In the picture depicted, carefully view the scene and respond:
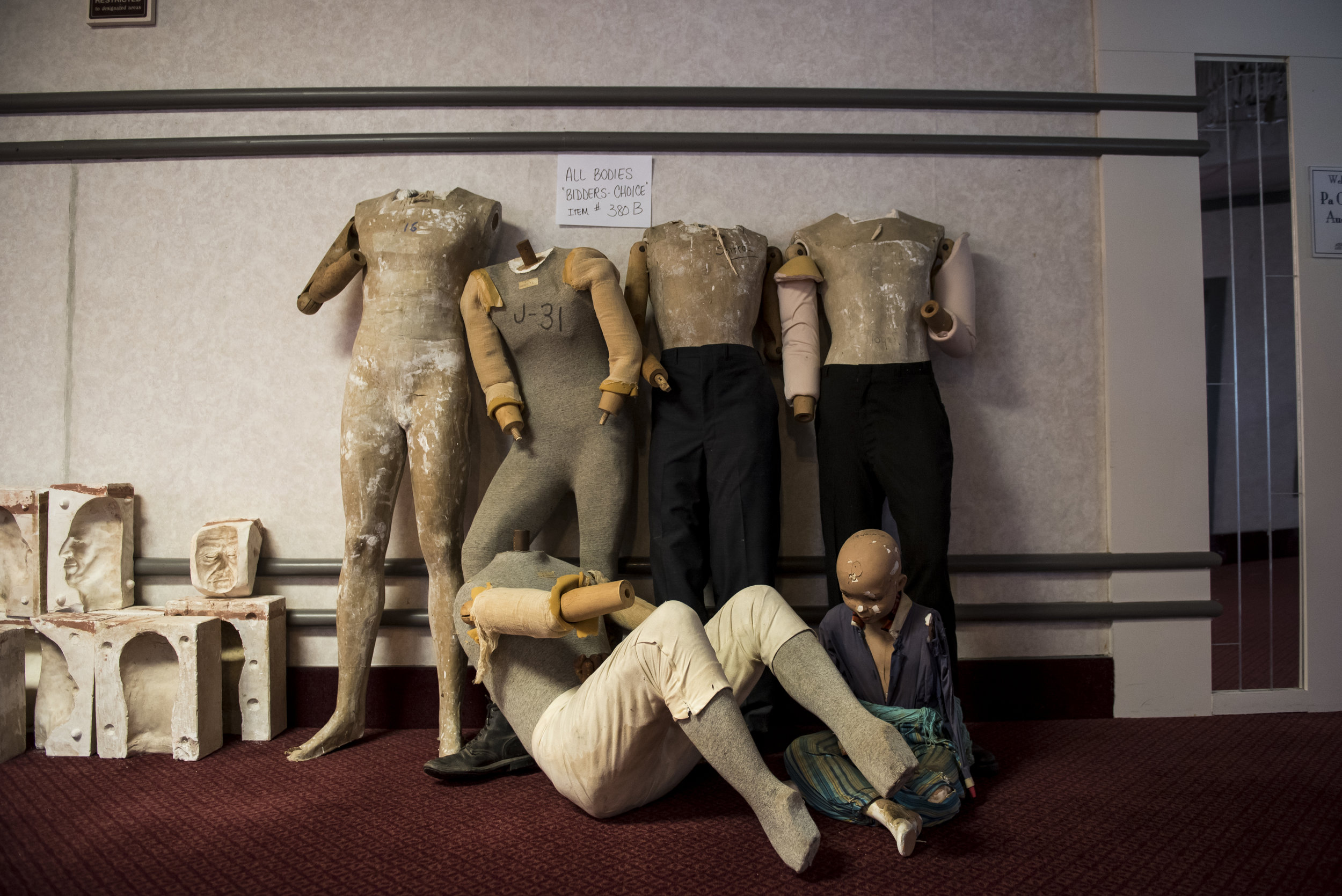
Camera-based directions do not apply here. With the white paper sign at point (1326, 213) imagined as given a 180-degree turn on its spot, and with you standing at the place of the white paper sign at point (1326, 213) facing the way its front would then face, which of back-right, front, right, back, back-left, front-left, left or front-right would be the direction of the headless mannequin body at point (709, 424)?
back-left

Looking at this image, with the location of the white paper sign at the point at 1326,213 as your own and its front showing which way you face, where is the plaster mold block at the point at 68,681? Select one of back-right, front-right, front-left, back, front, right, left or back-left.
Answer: front-right

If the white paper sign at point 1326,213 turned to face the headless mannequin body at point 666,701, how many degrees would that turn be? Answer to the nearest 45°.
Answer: approximately 45° to its right

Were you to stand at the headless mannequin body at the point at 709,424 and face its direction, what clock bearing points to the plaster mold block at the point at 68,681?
The plaster mold block is roughly at 3 o'clock from the headless mannequin body.

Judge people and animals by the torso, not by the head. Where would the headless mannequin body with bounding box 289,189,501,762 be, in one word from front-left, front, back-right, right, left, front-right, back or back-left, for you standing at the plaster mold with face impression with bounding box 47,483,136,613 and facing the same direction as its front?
front-left

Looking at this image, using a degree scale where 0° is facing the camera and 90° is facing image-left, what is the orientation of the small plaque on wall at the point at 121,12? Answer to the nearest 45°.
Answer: approximately 0°

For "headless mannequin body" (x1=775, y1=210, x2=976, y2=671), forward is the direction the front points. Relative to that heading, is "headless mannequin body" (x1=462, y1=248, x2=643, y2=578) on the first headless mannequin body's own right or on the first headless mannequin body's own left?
on the first headless mannequin body's own right

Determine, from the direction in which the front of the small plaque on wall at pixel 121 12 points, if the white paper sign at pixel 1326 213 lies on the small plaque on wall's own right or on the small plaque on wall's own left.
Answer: on the small plaque on wall's own left

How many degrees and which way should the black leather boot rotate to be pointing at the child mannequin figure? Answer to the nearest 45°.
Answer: approximately 135° to its left
